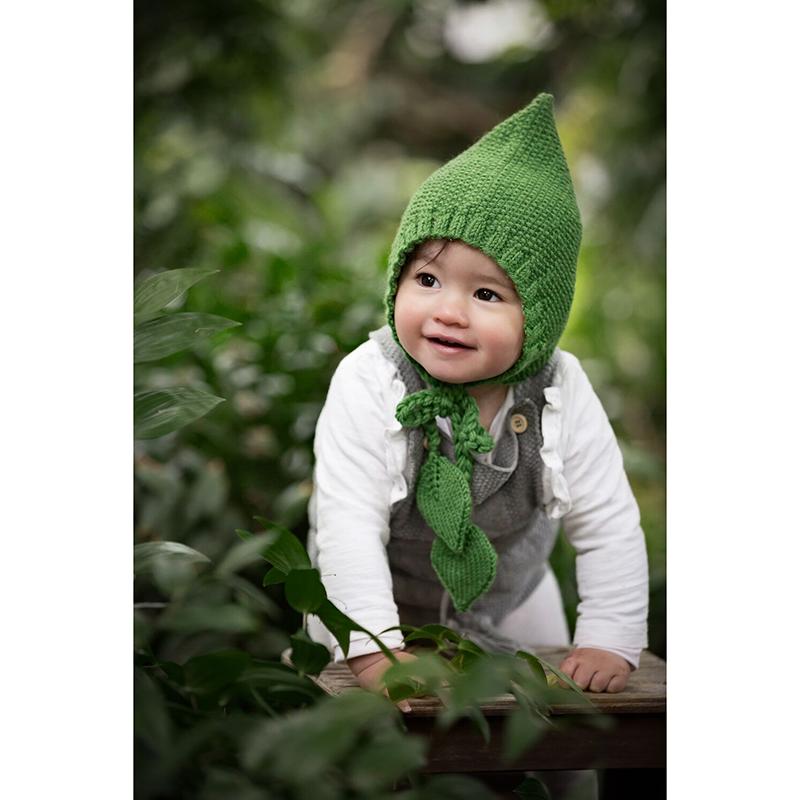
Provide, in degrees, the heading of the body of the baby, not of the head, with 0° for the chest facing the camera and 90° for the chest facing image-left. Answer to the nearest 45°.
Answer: approximately 0°
